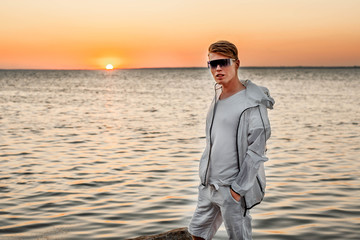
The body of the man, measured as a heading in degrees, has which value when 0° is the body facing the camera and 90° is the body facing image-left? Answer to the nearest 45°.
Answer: approximately 45°

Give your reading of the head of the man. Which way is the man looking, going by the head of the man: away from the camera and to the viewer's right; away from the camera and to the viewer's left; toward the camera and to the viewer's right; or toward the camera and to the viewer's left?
toward the camera and to the viewer's left
